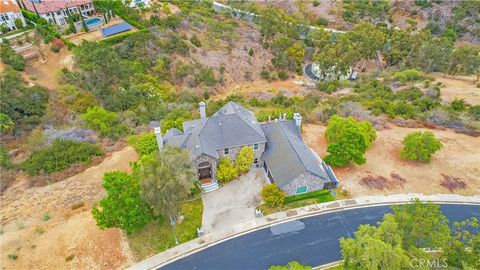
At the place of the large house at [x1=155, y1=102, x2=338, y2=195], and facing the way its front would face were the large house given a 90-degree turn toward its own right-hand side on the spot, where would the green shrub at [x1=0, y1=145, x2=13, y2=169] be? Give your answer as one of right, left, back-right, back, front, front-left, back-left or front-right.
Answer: front

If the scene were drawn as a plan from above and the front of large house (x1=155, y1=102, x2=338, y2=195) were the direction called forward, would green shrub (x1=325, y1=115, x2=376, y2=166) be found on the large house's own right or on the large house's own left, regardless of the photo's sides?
on the large house's own left

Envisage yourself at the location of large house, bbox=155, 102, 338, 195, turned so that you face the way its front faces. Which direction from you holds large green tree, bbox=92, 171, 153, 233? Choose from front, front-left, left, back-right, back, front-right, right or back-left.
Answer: front-right

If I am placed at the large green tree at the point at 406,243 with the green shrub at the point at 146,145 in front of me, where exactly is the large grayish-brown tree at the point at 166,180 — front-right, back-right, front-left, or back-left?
front-left

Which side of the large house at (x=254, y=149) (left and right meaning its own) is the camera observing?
front

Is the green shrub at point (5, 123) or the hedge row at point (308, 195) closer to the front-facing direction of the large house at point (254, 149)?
the hedge row

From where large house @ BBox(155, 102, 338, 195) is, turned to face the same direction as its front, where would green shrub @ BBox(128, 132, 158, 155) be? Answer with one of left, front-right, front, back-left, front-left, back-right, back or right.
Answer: right

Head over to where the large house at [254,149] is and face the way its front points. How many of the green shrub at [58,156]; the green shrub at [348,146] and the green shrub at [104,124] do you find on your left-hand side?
1

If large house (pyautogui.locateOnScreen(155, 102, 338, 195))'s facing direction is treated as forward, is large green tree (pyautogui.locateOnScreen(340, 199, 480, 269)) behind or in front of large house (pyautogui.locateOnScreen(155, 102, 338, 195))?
in front

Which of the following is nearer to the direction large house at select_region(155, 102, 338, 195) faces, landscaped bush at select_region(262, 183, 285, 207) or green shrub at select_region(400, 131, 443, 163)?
the landscaped bush

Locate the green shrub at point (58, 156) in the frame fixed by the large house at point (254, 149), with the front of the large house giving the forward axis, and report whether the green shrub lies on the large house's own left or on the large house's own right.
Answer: on the large house's own right

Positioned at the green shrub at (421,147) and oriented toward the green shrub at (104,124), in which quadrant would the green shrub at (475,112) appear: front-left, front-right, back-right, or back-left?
back-right

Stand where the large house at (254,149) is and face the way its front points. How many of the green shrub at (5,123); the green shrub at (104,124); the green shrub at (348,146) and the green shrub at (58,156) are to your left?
1

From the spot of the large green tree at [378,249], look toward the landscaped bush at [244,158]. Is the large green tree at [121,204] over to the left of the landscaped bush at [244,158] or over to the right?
left

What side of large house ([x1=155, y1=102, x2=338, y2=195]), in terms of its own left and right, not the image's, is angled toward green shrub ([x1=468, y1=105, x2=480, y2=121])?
left

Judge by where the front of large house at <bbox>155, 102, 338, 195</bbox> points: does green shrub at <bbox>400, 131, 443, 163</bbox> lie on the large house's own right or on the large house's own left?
on the large house's own left

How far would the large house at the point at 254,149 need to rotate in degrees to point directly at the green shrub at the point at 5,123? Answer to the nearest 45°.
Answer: approximately 90° to its right

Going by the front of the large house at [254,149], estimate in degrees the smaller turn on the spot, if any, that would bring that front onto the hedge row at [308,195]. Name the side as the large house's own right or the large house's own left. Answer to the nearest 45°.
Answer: approximately 45° to the large house's own left

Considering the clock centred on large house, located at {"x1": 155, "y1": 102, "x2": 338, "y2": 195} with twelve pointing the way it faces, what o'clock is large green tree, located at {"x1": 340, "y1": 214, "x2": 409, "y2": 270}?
The large green tree is roughly at 11 o'clock from the large house.

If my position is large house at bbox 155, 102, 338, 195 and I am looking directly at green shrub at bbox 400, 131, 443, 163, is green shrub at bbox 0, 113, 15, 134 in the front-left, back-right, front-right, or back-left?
back-left

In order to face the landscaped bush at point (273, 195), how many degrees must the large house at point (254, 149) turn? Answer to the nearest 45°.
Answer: approximately 45° to its left

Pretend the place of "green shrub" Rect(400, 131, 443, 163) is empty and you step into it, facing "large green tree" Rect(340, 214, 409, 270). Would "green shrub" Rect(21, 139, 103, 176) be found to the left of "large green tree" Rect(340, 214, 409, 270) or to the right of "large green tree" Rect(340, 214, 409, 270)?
right
